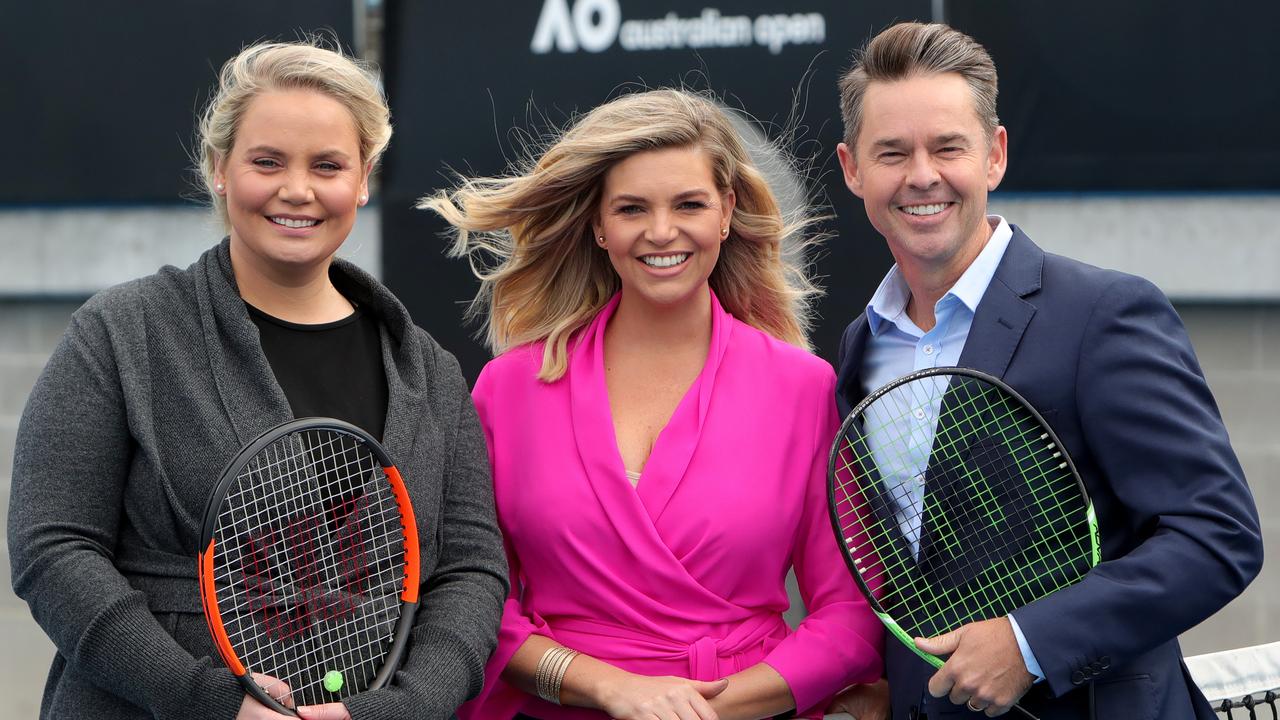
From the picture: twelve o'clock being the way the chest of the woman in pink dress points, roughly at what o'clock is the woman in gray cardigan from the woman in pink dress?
The woman in gray cardigan is roughly at 2 o'clock from the woman in pink dress.

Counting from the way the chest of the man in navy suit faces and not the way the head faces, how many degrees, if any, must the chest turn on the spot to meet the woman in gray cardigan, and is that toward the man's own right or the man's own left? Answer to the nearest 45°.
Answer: approximately 45° to the man's own right

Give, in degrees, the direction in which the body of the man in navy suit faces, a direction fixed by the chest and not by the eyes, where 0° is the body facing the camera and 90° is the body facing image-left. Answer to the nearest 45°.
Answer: approximately 45°

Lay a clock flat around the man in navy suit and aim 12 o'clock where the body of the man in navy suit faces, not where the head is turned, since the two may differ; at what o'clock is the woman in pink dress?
The woman in pink dress is roughly at 2 o'clock from the man in navy suit.
